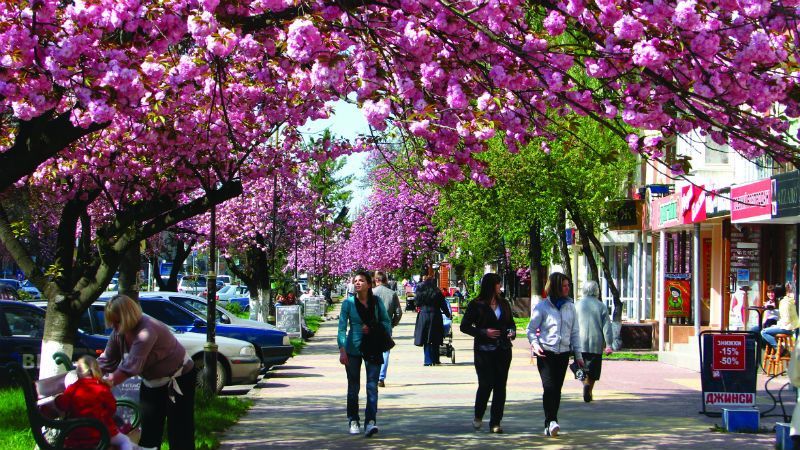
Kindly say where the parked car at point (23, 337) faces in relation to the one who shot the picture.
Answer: facing to the right of the viewer

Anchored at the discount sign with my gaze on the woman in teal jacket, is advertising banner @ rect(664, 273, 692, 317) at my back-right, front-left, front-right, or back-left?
back-right

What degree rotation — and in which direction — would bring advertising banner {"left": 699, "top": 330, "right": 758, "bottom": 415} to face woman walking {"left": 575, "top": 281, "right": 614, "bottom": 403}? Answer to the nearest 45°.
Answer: approximately 135° to its right

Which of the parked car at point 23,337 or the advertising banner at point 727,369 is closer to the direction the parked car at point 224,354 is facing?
the advertising banner

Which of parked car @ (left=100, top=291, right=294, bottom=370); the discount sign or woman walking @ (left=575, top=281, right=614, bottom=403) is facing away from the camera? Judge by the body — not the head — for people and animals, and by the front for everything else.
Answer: the woman walking

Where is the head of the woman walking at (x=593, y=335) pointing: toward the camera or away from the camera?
away from the camera

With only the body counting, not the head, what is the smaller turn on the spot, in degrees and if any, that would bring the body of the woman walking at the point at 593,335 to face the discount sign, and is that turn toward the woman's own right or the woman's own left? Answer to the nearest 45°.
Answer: approximately 135° to the woman's own right

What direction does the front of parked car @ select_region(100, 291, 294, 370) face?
to the viewer's right

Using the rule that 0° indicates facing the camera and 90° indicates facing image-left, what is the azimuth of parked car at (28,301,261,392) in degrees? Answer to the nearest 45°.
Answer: approximately 270°

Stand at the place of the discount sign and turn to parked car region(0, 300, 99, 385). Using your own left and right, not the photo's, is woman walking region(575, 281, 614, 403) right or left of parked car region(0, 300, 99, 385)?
right

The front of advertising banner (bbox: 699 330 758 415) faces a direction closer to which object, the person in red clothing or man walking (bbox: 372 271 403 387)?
the person in red clothing

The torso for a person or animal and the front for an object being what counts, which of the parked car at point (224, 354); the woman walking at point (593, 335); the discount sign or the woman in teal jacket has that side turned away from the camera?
the woman walking
